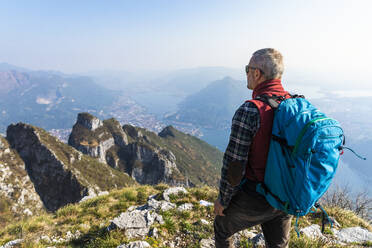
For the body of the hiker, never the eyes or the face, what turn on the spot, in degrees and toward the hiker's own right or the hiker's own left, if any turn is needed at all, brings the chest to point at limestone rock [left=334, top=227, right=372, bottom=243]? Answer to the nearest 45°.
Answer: approximately 90° to the hiker's own right

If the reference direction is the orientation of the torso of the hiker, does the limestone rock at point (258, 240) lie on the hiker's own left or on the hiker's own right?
on the hiker's own right

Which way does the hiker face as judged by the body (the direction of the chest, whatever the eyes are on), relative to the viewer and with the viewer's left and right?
facing away from the viewer and to the left of the viewer

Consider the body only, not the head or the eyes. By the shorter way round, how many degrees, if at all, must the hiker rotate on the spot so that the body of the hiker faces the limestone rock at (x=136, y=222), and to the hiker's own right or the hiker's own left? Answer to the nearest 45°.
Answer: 0° — they already face it
